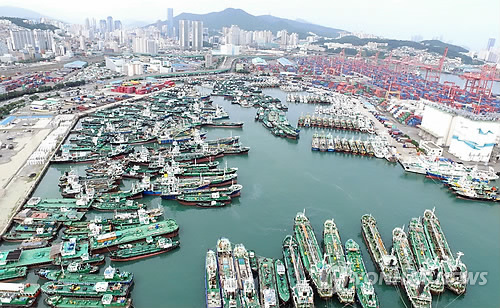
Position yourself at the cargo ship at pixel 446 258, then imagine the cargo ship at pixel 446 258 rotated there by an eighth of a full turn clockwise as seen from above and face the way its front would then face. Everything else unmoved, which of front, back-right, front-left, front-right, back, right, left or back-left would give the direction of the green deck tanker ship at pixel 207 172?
left

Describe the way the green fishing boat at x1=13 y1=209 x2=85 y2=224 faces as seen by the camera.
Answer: facing to the right of the viewer

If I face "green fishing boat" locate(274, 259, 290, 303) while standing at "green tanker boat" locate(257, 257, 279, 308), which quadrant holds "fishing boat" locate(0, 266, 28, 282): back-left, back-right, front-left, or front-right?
back-left

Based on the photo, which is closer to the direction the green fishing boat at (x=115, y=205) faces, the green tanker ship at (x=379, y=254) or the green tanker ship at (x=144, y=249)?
the green tanker ship at (x=379, y=254)

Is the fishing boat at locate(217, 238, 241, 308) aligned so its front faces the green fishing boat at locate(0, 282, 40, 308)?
no

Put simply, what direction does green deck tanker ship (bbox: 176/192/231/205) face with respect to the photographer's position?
facing to the left of the viewer

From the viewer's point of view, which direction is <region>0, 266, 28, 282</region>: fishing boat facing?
to the viewer's right

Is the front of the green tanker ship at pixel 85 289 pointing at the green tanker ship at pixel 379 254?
no

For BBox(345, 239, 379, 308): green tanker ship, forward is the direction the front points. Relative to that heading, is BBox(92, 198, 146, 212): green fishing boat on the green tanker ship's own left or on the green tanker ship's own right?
on the green tanker ship's own left

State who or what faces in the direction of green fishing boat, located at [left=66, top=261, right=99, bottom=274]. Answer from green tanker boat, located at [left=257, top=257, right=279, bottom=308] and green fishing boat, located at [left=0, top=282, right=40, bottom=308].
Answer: green fishing boat, located at [left=0, top=282, right=40, bottom=308]

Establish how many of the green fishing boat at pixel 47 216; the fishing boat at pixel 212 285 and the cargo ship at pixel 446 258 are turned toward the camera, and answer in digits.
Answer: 0

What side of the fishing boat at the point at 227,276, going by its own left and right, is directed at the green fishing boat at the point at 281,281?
right

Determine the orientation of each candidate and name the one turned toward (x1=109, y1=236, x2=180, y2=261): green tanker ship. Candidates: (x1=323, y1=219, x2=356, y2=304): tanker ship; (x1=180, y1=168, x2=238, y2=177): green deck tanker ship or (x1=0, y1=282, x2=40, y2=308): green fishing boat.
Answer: (x1=0, y1=282, x2=40, y2=308): green fishing boat

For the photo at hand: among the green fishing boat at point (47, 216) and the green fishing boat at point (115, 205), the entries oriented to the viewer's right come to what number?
2

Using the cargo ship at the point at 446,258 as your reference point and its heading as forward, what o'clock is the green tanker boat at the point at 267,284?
The green tanker boat is roughly at 9 o'clock from the cargo ship.

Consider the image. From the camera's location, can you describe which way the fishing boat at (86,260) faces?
facing to the right of the viewer

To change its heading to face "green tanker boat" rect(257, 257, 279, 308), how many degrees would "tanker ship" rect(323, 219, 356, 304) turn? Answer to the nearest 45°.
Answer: approximately 135° to its left

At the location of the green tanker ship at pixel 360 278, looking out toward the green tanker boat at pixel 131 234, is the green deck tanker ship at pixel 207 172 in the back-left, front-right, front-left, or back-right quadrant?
front-right

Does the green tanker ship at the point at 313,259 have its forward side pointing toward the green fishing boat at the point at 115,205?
no

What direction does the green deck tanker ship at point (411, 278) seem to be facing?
away from the camera
